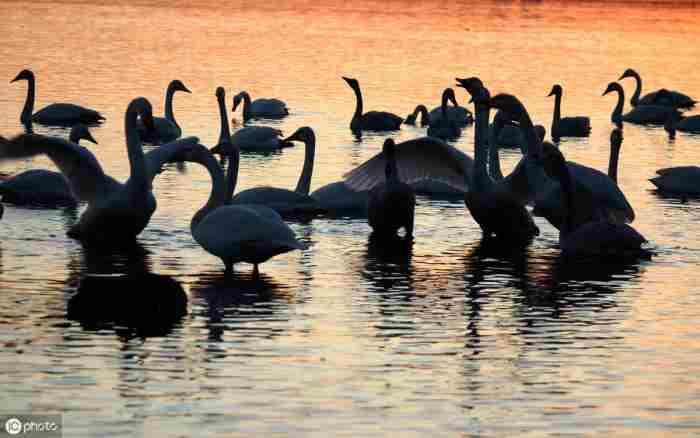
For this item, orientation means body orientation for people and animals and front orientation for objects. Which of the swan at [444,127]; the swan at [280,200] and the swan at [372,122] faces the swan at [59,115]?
the swan at [372,122]

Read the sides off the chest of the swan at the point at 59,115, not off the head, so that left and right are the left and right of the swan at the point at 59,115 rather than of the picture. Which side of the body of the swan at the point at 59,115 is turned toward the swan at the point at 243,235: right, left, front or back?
left

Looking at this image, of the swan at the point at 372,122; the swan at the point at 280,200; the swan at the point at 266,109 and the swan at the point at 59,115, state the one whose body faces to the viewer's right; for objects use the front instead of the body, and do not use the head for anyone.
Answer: the swan at the point at 280,200

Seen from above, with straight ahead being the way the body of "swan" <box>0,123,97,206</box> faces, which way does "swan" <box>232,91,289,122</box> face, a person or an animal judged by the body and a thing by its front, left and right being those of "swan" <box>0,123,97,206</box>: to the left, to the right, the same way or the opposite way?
the opposite way

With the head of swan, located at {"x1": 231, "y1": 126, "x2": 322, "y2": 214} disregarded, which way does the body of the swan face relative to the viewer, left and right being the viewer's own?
facing to the right of the viewer

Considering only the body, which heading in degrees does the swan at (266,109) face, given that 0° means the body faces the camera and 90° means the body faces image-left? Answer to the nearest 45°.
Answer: approximately 90°

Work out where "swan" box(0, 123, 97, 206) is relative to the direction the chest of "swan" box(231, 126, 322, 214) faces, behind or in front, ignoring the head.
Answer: behind

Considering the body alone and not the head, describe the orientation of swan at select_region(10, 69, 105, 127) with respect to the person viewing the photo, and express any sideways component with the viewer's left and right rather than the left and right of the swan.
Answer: facing to the left of the viewer

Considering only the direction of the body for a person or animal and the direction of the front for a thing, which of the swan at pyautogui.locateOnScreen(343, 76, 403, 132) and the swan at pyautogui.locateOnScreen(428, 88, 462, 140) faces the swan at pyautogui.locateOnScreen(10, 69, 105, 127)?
the swan at pyautogui.locateOnScreen(343, 76, 403, 132)

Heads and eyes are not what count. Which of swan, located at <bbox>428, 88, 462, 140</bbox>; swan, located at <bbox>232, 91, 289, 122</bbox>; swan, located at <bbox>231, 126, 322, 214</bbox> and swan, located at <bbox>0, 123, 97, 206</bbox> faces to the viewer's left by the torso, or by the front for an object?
swan, located at <bbox>232, 91, 289, 122</bbox>

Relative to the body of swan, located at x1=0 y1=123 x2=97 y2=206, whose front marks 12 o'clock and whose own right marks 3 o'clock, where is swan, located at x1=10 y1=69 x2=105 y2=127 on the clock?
swan, located at x1=10 y1=69 x2=105 y2=127 is roughly at 9 o'clock from swan, located at x1=0 y1=123 x2=97 y2=206.

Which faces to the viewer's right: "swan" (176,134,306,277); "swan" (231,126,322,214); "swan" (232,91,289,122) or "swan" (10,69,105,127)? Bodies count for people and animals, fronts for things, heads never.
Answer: "swan" (231,126,322,214)

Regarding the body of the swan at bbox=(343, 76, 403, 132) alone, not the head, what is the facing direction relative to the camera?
to the viewer's left

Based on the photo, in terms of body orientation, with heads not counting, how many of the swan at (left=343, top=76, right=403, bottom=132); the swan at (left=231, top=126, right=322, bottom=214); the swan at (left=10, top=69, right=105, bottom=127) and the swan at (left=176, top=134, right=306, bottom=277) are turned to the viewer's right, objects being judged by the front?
1
